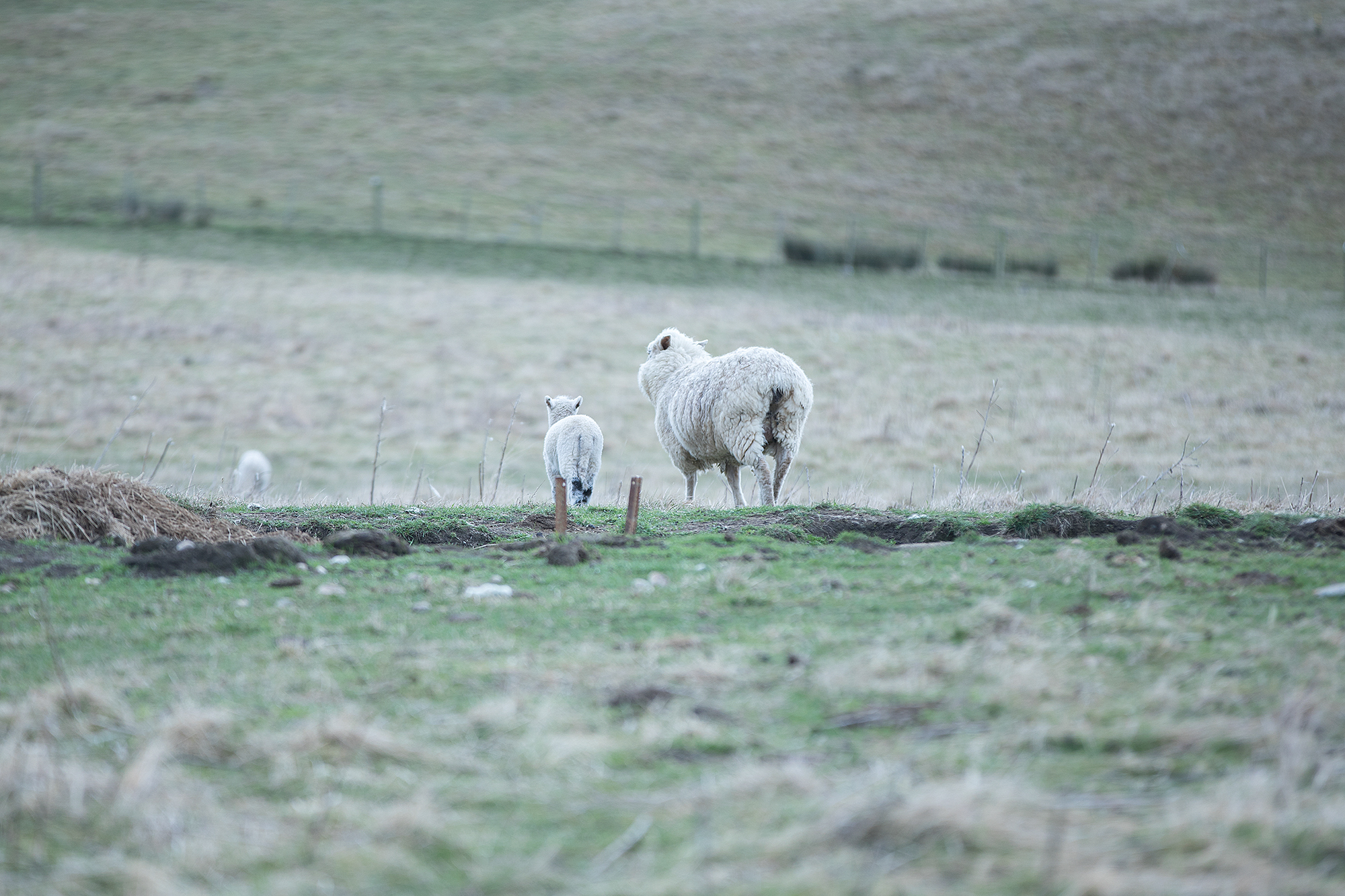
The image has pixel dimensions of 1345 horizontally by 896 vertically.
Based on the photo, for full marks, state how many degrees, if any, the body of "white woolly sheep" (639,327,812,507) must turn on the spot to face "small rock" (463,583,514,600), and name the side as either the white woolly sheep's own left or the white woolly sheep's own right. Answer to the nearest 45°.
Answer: approximately 135° to the white woolly sheep's own left

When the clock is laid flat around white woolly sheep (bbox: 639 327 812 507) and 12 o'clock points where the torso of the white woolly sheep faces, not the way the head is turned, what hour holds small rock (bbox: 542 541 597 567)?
The small rock is roughly at 8 o'clock from the white woolly sheep.

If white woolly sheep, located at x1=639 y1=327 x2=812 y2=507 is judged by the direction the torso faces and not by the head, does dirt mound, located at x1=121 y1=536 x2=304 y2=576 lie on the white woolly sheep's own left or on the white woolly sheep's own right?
on the white woolly sheep's own left

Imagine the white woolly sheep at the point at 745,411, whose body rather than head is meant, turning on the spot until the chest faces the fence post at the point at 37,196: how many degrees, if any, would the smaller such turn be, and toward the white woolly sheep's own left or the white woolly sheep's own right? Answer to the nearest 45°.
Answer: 0° — it already faces it

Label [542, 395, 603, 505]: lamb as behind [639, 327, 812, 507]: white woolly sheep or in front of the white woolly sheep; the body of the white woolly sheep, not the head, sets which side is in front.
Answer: in front

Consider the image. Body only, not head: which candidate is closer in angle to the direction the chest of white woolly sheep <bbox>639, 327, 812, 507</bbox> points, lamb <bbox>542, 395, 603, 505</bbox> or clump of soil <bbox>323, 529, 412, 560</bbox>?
the lamb

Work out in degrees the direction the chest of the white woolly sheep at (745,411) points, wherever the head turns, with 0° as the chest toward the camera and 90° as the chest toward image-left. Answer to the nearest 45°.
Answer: approximately 135°

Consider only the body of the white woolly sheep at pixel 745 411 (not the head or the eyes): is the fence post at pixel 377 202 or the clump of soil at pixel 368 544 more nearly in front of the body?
the fence post
